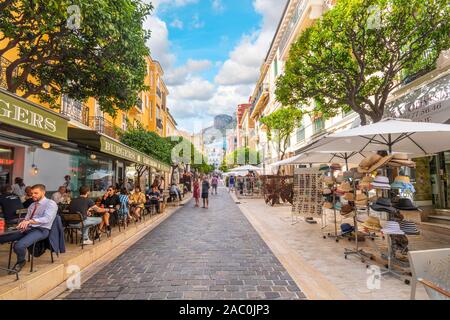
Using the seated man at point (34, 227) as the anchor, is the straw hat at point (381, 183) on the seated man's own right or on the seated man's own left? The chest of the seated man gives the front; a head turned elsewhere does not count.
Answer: on the seated man's own left
